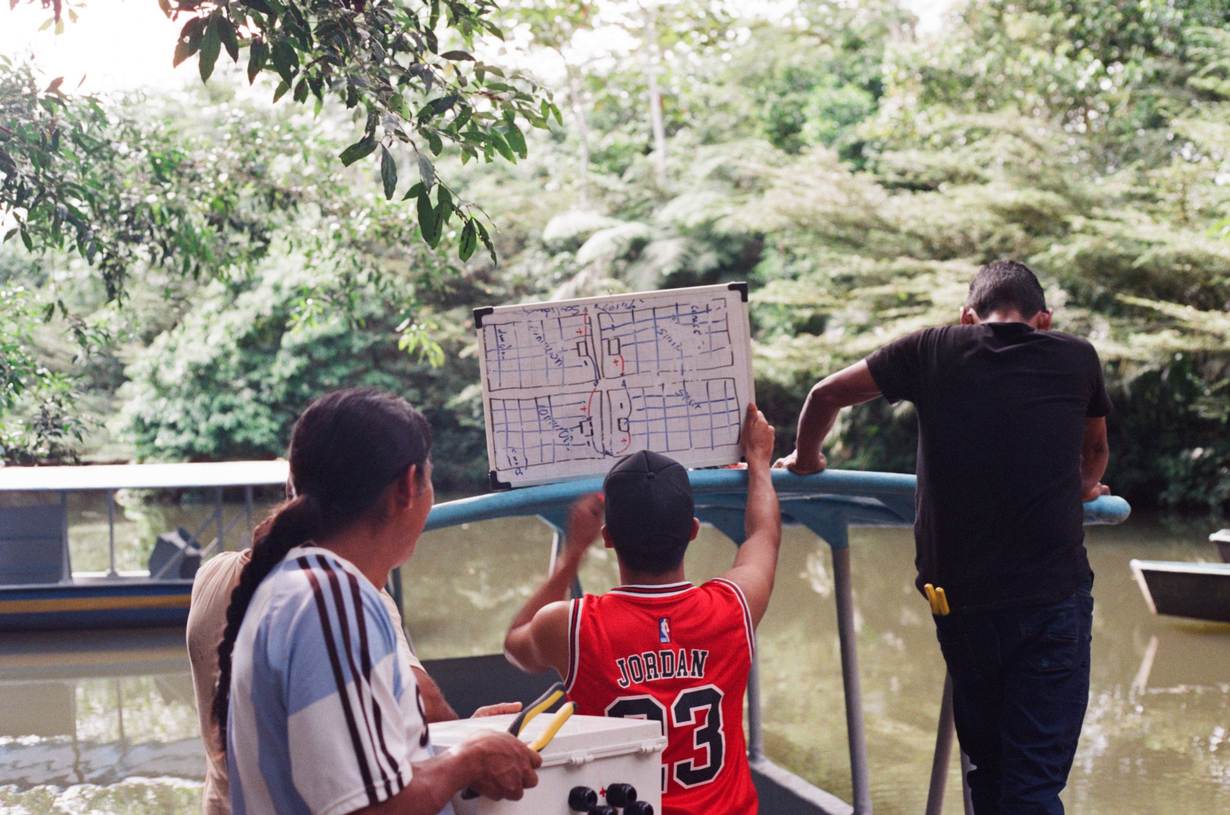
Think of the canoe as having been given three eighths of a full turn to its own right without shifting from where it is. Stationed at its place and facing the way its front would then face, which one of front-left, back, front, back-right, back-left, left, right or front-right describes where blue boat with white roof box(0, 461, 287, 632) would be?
back-left

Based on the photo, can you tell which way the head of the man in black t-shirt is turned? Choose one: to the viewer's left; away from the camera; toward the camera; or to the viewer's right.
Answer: away from the camera

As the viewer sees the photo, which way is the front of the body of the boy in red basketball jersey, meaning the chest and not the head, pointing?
away from the camera

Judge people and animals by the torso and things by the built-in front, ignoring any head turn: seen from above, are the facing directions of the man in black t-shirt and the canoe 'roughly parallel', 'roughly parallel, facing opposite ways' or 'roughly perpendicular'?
roughly perpendicular

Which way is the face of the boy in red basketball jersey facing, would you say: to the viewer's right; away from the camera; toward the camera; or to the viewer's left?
away from the camera

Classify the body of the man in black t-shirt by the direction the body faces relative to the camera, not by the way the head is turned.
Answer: away from the camera

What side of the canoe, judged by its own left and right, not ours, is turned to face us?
left

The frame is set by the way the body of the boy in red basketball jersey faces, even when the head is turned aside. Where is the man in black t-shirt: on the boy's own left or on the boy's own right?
on the boy's own right

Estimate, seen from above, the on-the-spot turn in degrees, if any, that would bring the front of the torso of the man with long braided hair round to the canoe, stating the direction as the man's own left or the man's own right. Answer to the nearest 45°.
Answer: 0° — they already face it

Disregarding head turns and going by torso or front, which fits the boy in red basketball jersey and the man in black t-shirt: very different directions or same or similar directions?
same or similar directions

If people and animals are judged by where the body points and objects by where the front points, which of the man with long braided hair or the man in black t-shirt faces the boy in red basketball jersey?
the man with long braided hair

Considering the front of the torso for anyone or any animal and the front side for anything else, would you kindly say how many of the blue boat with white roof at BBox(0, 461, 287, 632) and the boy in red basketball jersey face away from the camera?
1
